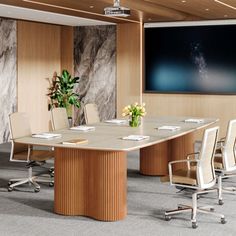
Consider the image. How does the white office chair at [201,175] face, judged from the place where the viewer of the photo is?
facing away from the viewer and to the left of the viewer

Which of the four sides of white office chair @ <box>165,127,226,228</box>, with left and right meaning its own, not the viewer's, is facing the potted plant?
front

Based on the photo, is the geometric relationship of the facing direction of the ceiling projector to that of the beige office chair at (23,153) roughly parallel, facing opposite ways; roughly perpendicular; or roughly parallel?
roughly perpendicular

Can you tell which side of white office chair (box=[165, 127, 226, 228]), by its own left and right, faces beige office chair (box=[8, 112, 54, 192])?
front

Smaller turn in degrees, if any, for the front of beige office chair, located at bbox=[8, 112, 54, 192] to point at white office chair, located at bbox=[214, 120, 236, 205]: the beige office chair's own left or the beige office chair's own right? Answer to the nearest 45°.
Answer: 0° — it already faces it

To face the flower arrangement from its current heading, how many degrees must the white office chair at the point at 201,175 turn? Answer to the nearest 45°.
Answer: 0° — it already faces it

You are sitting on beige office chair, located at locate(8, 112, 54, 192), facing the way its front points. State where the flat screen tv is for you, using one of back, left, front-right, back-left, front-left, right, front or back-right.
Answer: left

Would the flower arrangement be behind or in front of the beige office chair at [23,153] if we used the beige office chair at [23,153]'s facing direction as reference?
in front

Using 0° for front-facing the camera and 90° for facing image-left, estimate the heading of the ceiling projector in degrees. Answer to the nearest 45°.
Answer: approximately 225°
